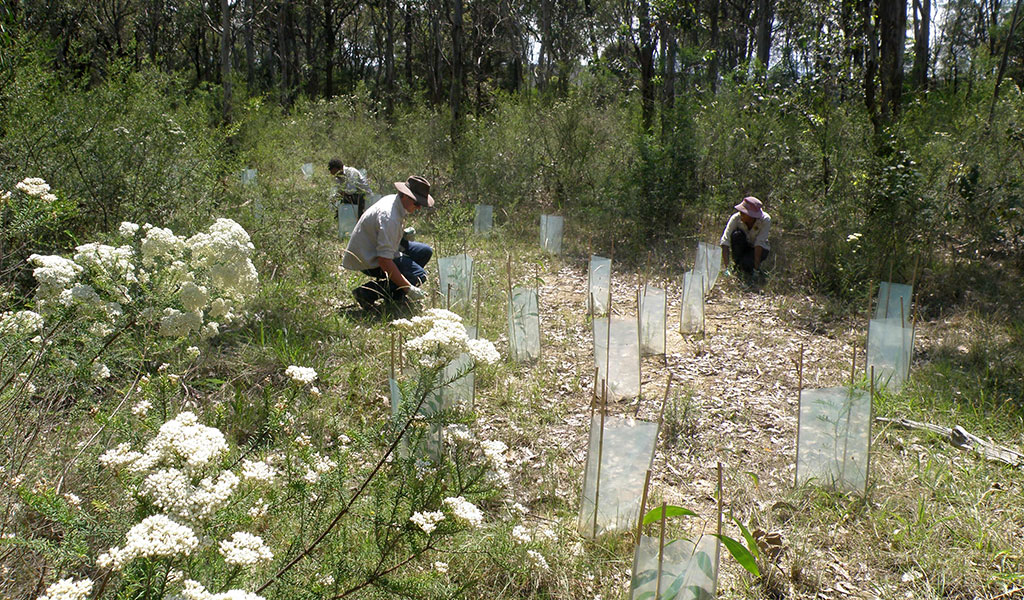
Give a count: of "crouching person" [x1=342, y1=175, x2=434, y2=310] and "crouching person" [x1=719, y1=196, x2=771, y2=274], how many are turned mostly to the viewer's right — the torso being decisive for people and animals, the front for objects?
1

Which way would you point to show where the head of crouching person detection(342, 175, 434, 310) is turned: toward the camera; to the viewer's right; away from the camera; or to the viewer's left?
to the viewer's right

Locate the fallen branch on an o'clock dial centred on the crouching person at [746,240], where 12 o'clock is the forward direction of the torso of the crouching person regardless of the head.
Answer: The fallen branch is roughly at 10 o'clock from the crouching person.

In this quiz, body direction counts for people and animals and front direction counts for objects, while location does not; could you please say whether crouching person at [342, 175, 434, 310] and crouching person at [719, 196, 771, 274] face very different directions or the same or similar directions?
very different directions

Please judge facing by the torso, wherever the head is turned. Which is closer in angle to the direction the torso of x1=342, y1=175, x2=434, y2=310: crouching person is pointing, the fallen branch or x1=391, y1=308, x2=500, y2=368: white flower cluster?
the fallen branch

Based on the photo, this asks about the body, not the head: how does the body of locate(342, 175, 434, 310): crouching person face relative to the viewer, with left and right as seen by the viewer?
facing to the right of the viewer

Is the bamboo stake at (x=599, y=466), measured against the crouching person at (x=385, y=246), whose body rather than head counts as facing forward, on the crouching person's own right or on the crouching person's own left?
on the crouching person's own right

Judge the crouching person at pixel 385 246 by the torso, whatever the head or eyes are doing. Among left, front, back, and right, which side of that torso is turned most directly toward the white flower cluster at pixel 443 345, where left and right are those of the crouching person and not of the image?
right

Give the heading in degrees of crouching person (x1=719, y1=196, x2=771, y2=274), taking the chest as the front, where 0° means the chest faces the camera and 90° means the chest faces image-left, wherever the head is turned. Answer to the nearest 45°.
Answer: approximately 45°

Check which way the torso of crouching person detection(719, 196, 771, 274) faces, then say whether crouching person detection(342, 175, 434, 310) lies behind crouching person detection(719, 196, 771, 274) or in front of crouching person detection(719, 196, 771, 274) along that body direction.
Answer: in front

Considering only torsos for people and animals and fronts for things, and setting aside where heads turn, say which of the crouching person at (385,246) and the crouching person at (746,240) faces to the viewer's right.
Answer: the crouching person at (385,246)
